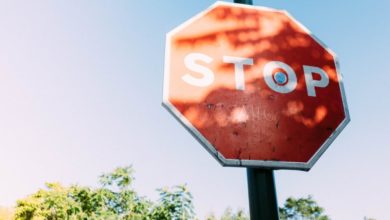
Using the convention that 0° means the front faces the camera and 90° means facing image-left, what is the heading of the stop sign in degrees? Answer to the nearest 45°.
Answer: approximately 0°

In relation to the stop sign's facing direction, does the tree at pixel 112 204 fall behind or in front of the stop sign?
behind

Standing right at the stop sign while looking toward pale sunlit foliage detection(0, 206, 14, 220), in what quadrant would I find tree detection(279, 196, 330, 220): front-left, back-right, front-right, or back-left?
front-right

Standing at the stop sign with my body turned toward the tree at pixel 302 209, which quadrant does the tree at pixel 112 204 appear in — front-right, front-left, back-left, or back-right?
front-left

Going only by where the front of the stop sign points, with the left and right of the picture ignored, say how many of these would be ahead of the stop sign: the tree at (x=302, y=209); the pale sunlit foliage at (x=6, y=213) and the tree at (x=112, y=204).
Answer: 0

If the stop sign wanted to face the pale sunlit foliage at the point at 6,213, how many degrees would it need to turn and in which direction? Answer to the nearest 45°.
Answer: approximately 135° to its right

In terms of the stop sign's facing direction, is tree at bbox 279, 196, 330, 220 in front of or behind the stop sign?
behind
